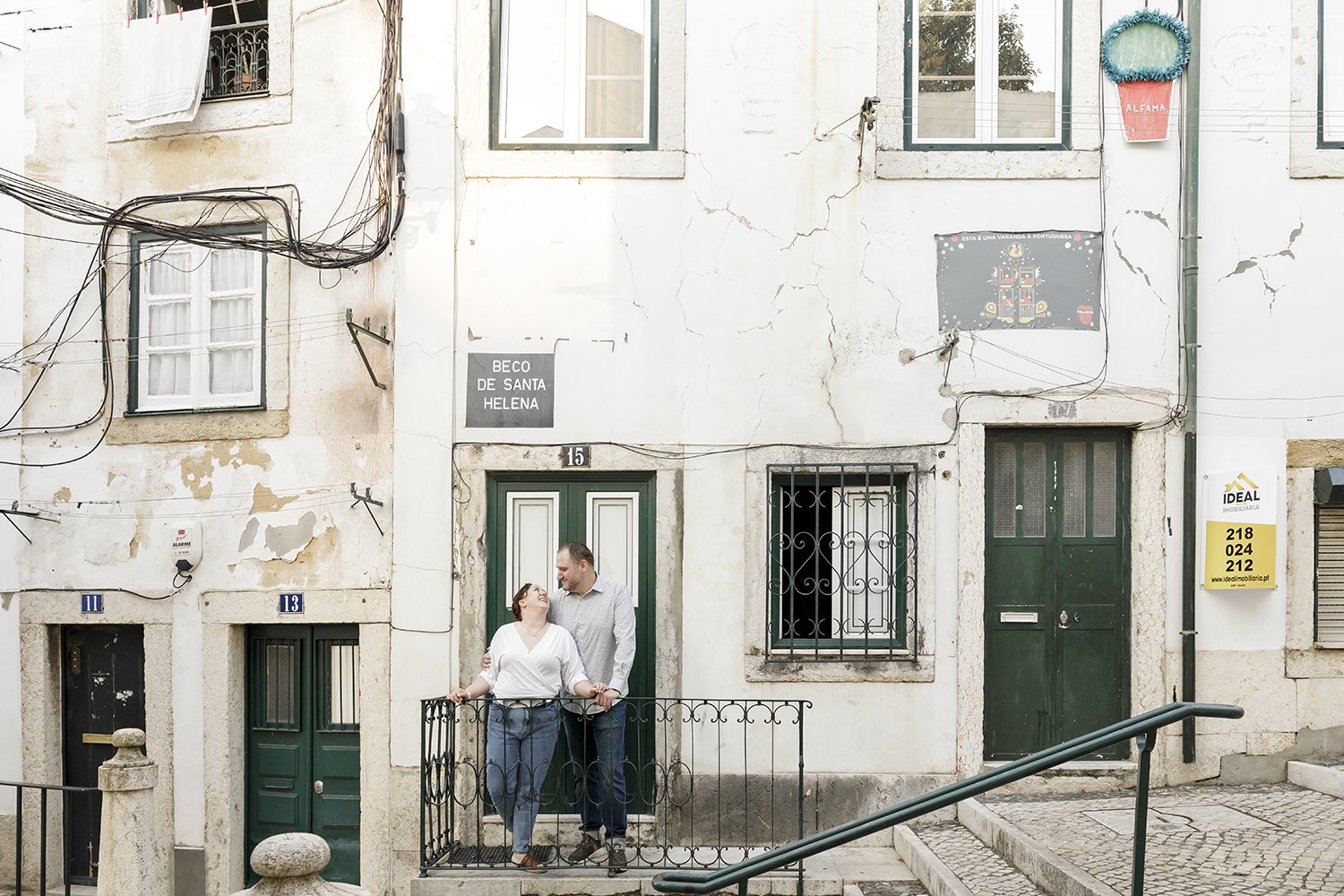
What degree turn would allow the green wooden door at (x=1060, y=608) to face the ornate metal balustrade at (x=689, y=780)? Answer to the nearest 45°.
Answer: approximately 90° to its right

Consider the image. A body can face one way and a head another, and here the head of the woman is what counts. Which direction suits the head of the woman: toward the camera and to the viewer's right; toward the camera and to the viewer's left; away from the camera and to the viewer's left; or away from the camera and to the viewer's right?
toward the camera and to the viewer's right

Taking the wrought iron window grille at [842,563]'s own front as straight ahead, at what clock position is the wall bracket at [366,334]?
The wall bracket is roughly at 3 o'clock from the wrought iron window grille.

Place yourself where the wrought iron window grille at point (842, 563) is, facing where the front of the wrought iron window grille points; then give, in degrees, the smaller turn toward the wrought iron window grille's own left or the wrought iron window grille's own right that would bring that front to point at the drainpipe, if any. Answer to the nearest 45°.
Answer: approximately 90° to the wrought iron window grille's own left
